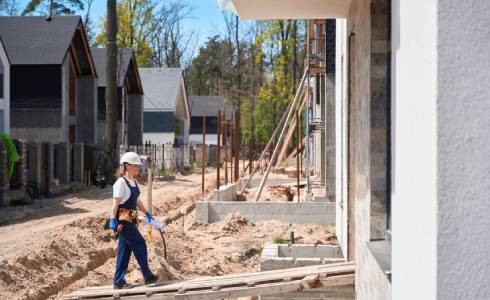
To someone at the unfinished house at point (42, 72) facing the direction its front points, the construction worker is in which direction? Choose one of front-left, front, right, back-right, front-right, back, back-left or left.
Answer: front-right

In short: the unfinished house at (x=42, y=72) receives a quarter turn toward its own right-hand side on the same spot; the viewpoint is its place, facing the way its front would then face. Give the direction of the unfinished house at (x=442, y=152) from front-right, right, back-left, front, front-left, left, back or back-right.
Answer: front-left

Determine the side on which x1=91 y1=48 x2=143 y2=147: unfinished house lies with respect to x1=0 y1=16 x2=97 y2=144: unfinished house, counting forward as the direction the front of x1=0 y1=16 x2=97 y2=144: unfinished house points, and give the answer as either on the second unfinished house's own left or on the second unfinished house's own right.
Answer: on the second unfinished house's own left

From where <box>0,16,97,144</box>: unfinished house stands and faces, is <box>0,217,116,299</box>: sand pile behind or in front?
in front

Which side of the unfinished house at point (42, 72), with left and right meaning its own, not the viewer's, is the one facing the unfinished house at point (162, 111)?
left

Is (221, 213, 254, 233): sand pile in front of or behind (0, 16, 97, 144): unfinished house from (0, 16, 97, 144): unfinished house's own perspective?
in front

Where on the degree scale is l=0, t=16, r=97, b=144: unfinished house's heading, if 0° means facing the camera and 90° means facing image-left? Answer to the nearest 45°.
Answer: approximately 315°
